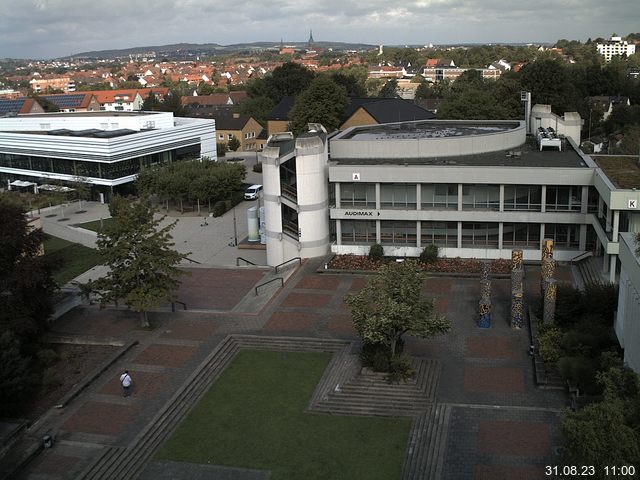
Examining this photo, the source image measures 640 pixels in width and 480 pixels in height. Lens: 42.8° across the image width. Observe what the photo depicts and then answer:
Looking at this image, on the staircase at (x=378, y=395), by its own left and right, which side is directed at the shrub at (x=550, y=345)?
left

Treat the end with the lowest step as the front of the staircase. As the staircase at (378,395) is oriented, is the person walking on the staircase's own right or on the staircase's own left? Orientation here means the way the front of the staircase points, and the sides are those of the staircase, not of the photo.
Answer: on the staircase's own right

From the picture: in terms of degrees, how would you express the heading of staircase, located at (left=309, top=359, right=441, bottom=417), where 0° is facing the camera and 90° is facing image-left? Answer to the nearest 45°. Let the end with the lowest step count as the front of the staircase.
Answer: approximately 0°

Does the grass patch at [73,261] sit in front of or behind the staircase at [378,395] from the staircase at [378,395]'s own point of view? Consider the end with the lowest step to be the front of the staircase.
behind

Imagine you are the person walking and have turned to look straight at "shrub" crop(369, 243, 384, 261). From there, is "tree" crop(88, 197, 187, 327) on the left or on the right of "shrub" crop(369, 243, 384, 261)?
left

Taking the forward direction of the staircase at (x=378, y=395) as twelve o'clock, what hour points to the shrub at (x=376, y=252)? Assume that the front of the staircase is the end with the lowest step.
The shrub is roughly at 6 o'clock from the staircase.

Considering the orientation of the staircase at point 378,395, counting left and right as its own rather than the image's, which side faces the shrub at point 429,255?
back
